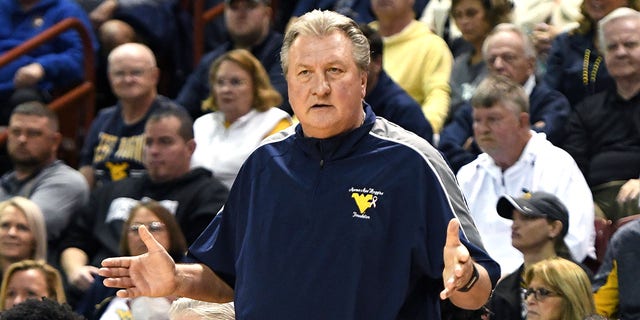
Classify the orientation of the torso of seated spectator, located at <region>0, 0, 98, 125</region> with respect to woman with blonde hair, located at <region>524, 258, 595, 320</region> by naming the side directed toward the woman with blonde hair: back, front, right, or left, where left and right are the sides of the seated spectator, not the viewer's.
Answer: left

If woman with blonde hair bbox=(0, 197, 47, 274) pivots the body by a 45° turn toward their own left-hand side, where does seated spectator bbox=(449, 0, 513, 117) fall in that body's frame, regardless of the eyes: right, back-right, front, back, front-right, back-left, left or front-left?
left

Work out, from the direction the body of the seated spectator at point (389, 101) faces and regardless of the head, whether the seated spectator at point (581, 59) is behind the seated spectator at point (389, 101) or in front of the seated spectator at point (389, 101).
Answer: behind

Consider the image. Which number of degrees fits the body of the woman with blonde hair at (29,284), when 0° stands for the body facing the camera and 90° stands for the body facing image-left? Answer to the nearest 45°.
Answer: approximately 45°

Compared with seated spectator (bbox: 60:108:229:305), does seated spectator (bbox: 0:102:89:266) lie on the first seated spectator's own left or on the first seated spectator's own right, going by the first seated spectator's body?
on the first seated spectator's own right

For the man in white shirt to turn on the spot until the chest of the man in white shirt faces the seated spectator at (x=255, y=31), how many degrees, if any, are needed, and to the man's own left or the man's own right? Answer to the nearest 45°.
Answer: approximately 90° to the man's own right

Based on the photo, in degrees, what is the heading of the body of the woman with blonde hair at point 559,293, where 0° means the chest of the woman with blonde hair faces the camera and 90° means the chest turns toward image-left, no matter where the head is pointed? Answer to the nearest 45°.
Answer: approximately 45°

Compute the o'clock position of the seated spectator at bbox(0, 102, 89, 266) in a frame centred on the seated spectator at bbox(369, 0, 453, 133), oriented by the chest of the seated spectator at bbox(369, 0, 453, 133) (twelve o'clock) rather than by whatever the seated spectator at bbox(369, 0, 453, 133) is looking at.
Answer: the seated spectator at bbox(0, 102, 89, 266) is roughly at 1 o'clock from the seated spectator at bbox(369, 0, 453, 133).
